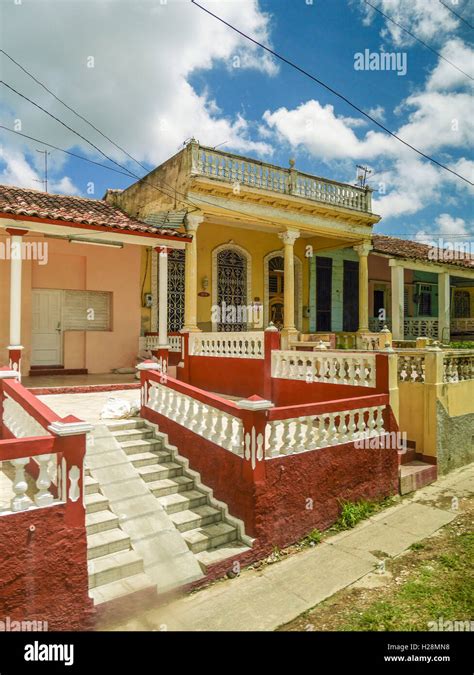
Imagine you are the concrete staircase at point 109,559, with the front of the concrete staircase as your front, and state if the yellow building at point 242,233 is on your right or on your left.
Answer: on your left

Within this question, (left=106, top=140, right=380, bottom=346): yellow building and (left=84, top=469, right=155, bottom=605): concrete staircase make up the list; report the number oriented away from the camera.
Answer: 0

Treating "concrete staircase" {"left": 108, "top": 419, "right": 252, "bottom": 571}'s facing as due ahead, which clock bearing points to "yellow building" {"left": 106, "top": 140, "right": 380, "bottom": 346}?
The yellow building is roughly at 8 o'clock from the concrete staircase.

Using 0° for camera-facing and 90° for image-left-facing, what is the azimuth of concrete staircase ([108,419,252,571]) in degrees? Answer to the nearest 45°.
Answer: approximately 315°

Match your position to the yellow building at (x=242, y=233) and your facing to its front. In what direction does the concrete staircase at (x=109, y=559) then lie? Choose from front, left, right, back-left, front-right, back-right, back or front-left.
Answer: front-right

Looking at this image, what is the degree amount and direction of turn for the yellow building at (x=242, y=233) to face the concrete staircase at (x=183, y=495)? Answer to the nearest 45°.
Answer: approximately 45° to its right

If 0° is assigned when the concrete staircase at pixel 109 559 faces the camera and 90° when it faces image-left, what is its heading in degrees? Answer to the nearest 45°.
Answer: approximately 315°
